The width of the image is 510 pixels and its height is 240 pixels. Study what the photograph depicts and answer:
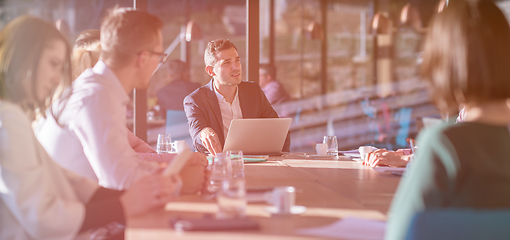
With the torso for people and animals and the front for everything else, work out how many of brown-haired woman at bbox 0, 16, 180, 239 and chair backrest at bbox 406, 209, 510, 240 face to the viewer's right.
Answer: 1

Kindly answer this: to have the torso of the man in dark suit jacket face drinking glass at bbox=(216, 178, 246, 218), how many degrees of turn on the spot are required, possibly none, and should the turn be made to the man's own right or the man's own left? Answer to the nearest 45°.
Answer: approximately 45° to the man's own right

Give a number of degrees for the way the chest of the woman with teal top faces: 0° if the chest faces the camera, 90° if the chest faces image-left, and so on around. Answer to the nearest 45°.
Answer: approximately 135°

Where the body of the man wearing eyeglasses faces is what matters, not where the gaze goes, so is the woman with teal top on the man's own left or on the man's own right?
on the man's own right

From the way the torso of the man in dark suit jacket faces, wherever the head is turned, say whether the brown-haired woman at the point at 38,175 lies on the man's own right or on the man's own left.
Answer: on the man's own right

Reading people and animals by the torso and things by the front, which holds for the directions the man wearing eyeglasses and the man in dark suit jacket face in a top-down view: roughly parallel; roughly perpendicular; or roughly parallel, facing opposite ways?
roughly perpendicular

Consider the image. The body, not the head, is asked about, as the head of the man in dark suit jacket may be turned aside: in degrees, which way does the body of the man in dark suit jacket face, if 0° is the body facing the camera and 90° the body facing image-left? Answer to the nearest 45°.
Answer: approximately 315°

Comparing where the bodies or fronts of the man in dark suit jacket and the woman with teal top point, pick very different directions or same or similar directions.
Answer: very different directions

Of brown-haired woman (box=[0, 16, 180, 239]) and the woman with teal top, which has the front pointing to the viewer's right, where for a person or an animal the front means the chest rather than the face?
the brown-haired woman

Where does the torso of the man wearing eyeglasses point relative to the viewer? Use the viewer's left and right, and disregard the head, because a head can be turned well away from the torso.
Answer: facing away from the viewer and to the right of the viewer

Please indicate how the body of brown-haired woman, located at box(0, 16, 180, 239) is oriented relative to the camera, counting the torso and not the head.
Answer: to the viewer's right

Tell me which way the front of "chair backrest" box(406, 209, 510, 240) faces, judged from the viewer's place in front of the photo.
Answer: facing away from the viewer

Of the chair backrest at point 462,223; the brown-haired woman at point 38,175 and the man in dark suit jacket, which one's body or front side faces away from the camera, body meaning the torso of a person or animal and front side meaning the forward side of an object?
the chair backrest
